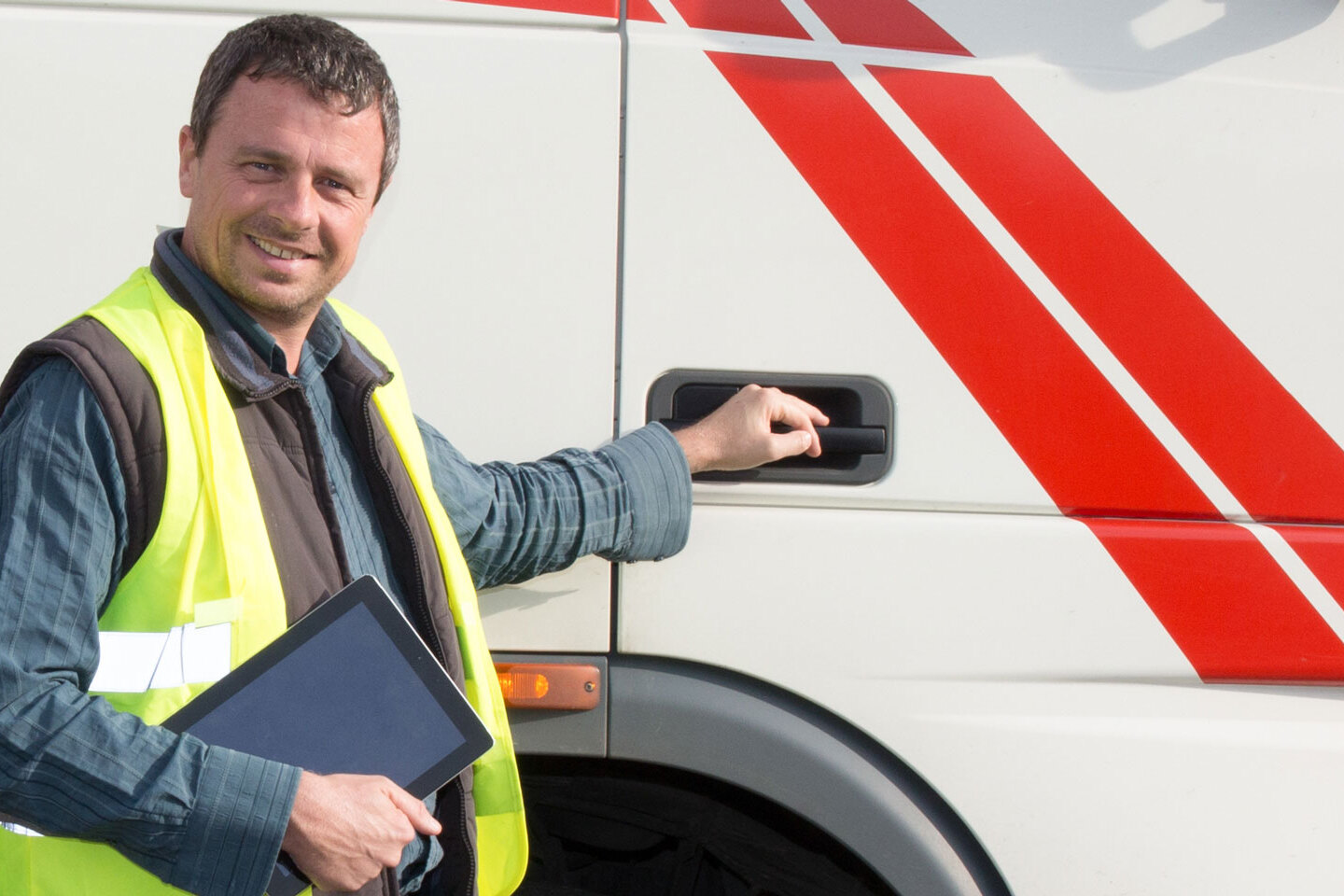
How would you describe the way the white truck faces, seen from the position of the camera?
facing to the right of the viewer

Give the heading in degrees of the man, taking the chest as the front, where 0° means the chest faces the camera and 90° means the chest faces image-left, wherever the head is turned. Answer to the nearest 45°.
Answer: approximately 315°
